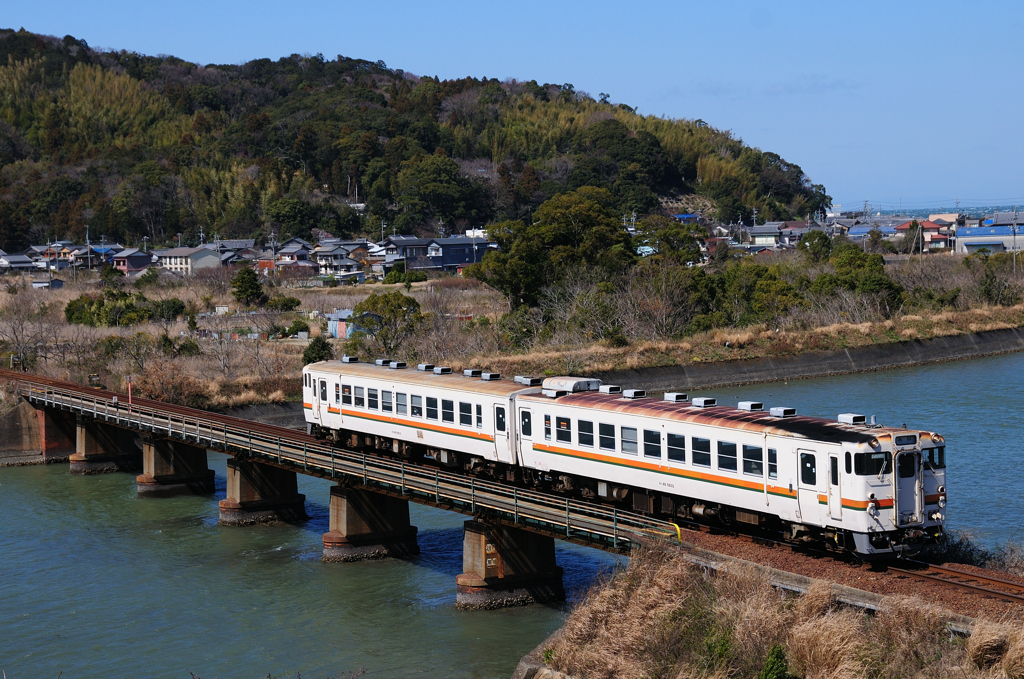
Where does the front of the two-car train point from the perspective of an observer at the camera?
facing the viewer and to the right of the viewer
